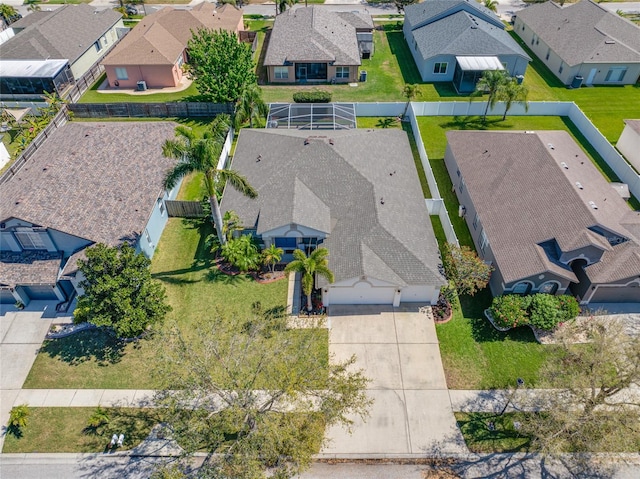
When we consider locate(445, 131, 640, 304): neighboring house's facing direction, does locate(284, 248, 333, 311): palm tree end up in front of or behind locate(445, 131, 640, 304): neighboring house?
in front

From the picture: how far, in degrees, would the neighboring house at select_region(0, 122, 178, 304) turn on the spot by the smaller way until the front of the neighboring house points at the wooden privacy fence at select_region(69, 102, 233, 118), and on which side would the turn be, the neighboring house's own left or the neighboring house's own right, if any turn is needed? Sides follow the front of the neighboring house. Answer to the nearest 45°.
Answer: approximately 135° to the neighboring house's own left

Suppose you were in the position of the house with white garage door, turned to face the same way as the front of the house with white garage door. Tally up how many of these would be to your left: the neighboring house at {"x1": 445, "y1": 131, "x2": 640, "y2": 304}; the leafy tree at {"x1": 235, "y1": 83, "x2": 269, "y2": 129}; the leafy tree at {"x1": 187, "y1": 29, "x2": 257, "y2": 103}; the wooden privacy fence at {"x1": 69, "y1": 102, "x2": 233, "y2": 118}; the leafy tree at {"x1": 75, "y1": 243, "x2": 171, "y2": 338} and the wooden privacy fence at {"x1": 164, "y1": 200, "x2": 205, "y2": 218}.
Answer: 1

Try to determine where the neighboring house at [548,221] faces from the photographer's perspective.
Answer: facing the viewer

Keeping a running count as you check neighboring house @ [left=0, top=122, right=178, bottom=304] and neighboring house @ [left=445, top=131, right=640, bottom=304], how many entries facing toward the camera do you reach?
2

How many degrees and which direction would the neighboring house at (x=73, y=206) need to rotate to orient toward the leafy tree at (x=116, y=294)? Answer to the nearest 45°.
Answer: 0° — it already faces it

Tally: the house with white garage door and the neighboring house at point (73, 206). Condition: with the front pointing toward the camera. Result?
2

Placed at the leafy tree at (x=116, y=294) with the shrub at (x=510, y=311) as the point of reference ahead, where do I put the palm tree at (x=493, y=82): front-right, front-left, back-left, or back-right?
front-left

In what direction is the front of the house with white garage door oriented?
toward the camera

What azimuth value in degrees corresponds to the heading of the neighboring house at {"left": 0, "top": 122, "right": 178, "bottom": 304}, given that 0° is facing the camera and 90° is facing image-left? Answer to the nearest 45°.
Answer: approximately 0°

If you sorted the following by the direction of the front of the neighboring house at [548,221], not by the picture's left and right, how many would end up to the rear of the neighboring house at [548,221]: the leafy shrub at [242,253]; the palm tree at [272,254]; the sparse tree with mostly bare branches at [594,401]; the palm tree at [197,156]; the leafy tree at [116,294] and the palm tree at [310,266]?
0

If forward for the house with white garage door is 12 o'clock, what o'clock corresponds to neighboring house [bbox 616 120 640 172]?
The neighboring house is roughly at 8 o'clock from the house with white garage door.

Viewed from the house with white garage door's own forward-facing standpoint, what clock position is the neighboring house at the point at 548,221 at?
The neighboring house is roughly at 9 o'clock from the house with white garage door.

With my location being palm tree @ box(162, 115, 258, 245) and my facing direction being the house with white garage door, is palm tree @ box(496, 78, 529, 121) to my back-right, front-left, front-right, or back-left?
front-left

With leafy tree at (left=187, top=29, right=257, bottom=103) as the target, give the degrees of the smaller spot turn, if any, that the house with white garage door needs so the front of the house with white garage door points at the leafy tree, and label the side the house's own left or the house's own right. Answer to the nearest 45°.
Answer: approximately 135° to the house's own right

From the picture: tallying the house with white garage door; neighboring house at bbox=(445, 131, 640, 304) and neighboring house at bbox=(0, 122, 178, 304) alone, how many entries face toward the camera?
3

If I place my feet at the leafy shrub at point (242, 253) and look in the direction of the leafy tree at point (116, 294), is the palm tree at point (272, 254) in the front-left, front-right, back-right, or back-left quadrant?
back-left

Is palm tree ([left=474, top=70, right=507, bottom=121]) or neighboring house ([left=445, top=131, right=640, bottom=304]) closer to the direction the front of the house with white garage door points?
the neighboring house
